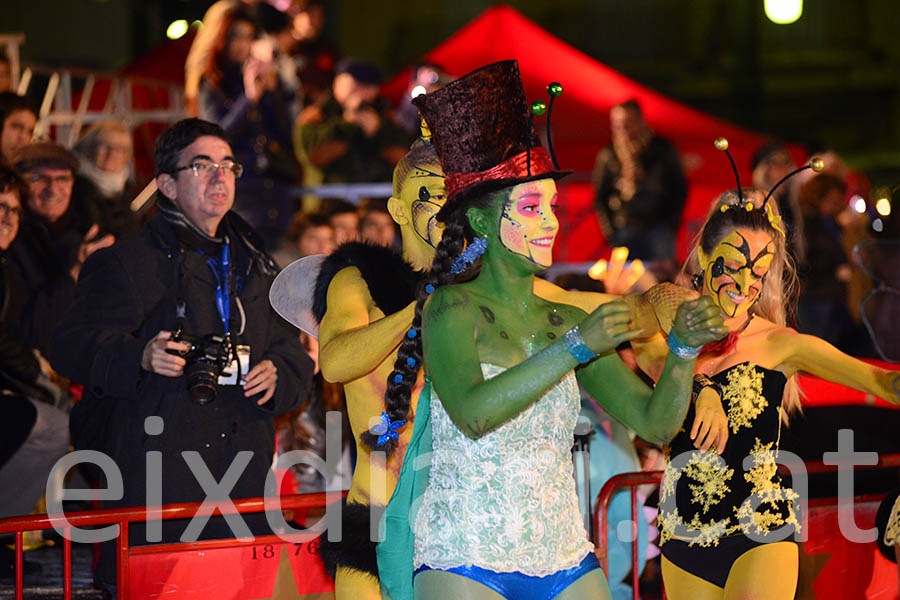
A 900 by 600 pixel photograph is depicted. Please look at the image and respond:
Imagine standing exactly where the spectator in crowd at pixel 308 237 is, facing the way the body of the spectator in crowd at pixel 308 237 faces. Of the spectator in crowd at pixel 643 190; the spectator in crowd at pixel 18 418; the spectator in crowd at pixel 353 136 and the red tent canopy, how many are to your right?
1

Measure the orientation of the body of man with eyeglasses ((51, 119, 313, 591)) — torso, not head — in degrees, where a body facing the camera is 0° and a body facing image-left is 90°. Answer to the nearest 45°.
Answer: approximately 315°

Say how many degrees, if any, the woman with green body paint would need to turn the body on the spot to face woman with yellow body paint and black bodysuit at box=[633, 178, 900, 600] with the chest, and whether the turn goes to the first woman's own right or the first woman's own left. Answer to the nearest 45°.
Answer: approximately 90° to the first woman's own left

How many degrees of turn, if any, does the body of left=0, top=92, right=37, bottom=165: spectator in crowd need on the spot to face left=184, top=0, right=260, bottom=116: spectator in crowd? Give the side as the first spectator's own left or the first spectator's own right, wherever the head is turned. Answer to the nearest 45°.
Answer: approximately 90° to the first spectator's own left

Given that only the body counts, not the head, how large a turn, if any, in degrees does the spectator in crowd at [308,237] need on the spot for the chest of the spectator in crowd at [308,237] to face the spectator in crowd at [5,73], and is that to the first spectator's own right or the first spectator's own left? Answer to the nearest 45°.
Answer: approximately 135° to the first spectator's own right

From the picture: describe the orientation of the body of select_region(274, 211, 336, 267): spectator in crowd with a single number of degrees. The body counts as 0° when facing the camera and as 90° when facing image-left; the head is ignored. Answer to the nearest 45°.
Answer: approximately 315°

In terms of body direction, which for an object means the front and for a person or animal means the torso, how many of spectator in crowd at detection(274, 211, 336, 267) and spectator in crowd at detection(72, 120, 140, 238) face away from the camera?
0
